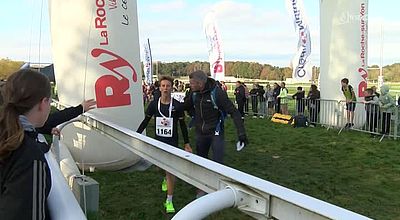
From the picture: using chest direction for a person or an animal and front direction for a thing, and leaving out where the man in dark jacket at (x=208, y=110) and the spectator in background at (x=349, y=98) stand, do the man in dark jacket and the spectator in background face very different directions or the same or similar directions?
same or similar directions

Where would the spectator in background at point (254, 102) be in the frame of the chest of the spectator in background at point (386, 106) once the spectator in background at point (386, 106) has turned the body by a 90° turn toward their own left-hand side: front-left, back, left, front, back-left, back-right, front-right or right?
back

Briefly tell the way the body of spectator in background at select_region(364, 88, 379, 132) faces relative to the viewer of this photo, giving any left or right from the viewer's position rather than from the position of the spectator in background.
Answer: facing the viewer and to the left of the viewer

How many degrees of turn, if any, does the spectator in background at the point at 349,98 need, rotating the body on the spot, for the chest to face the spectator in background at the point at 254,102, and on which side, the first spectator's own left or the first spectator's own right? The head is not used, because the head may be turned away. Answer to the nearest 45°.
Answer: approximately 90° to the first spectator's own right

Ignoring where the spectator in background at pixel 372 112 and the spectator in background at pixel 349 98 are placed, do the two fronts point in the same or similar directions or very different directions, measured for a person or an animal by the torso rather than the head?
same or similar directions

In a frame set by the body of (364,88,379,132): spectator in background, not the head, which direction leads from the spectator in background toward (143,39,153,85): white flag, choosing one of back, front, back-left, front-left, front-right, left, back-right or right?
right

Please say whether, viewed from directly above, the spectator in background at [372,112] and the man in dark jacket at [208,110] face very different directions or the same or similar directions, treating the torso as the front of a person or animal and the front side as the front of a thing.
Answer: same or similar directions

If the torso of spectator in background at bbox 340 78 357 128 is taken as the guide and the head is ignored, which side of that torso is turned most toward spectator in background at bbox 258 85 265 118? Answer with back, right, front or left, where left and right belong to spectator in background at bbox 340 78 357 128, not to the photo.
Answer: right

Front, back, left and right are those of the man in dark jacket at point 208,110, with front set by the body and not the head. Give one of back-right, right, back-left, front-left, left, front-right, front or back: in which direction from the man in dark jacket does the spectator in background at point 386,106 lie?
back

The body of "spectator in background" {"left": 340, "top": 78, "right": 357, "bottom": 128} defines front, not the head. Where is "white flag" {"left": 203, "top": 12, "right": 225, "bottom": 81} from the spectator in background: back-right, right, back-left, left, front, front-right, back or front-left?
right
